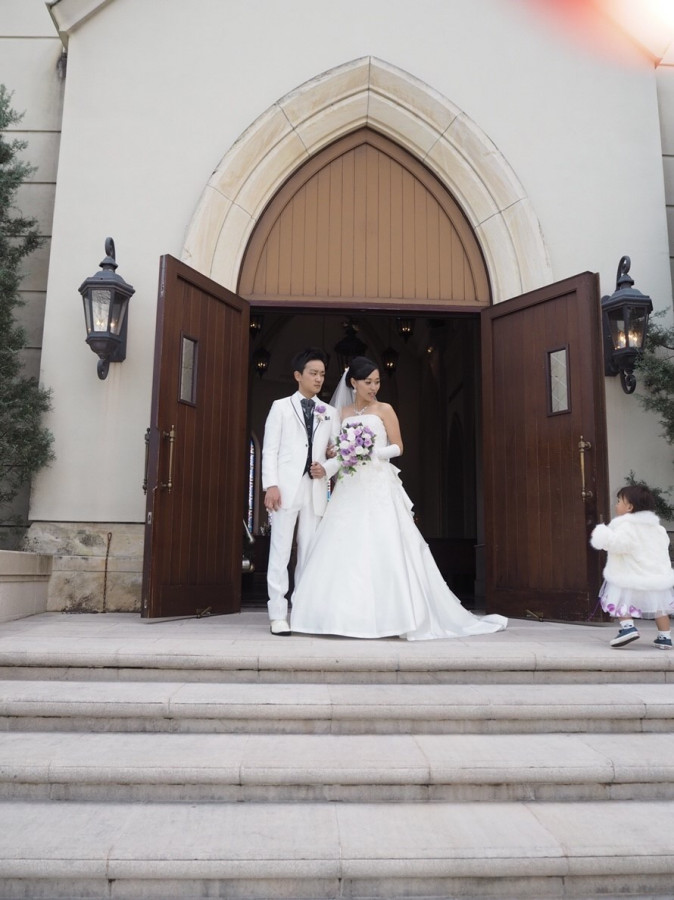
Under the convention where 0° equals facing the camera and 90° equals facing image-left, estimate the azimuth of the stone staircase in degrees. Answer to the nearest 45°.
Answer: approximately 0°

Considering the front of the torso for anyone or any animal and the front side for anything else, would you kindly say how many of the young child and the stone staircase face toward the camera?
1

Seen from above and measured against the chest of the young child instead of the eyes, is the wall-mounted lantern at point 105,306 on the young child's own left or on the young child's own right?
on the young child's own left

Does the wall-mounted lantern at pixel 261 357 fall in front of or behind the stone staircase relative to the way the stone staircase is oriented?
behind

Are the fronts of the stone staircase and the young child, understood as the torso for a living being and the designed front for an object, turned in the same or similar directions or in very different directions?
very different directions

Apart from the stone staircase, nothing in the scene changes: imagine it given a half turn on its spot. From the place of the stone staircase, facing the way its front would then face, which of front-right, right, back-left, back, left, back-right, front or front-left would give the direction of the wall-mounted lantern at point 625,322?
front-right
